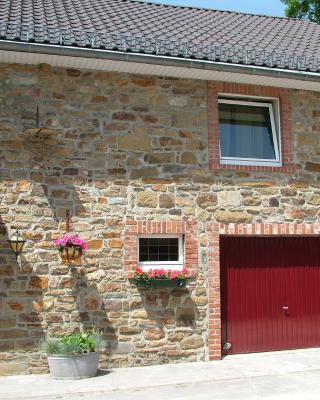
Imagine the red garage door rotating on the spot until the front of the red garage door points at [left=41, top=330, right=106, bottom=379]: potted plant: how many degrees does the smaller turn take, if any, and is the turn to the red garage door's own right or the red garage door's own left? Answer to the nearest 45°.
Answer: approximately 45° to the red garage door's own right

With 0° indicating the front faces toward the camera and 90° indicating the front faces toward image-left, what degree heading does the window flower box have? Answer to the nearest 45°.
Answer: approximately 0°

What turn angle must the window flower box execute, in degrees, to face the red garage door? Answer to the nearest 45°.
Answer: approximately 135° to its left

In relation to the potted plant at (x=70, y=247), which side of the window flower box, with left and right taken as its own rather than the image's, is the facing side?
right

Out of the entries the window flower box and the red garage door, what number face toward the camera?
2

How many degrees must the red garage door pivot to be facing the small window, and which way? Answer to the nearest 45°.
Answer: approximately 45° to its right

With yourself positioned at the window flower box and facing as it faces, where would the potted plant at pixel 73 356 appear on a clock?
The potted plant is roughly at 2 o'clock from the window flower box.

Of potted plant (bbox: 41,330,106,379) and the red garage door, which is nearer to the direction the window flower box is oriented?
the potted plant

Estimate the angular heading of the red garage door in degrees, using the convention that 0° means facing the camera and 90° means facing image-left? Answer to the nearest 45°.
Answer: approximately 0°
